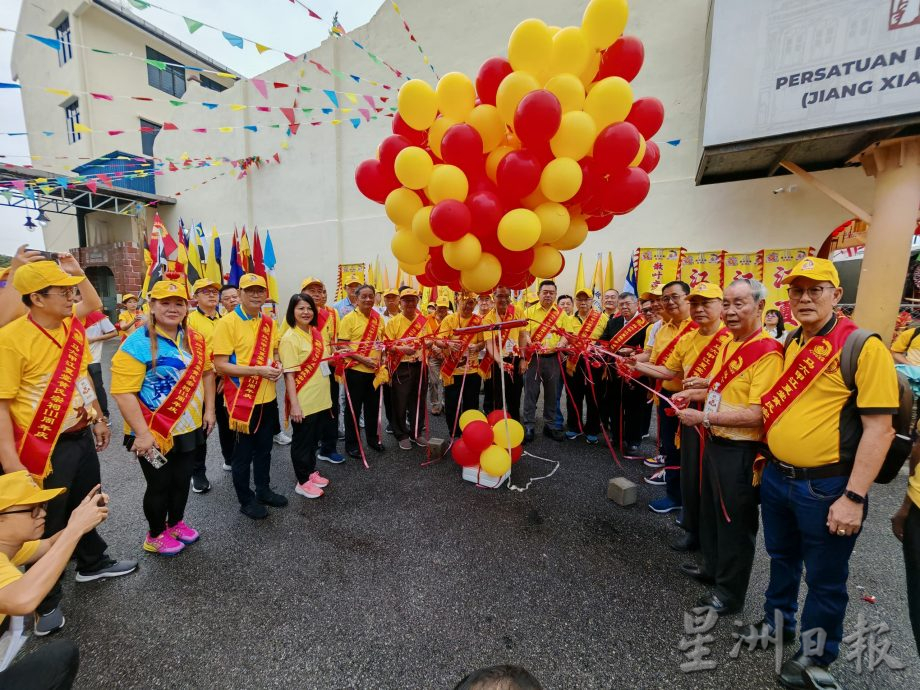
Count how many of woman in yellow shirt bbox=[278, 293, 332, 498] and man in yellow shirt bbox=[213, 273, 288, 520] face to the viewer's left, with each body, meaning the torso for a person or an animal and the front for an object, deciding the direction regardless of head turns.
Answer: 0

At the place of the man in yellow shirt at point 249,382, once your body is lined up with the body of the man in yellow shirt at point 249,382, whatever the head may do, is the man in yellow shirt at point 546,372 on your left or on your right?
on your left

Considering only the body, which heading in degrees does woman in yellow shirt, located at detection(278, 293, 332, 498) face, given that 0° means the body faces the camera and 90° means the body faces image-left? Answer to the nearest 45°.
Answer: approximately 315°
